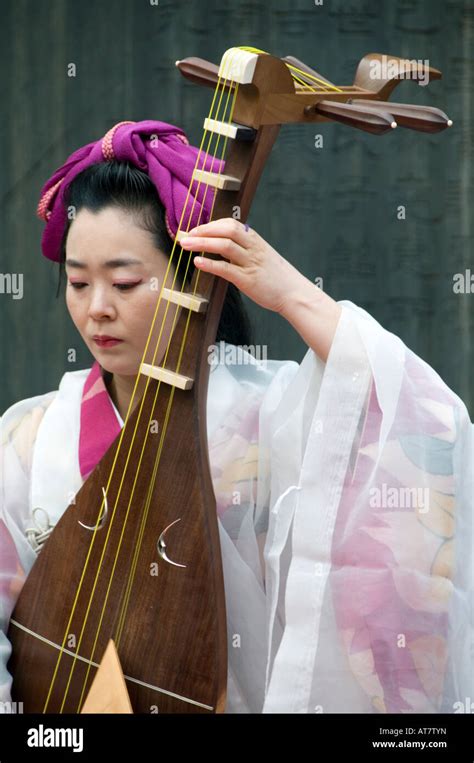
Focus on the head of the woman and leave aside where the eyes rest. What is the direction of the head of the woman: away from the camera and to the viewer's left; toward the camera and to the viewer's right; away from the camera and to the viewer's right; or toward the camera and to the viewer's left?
toward the camera and to the viewer's left

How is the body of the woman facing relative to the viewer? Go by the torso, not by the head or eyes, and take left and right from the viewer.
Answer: facing the viewer and to the left of the viewer
